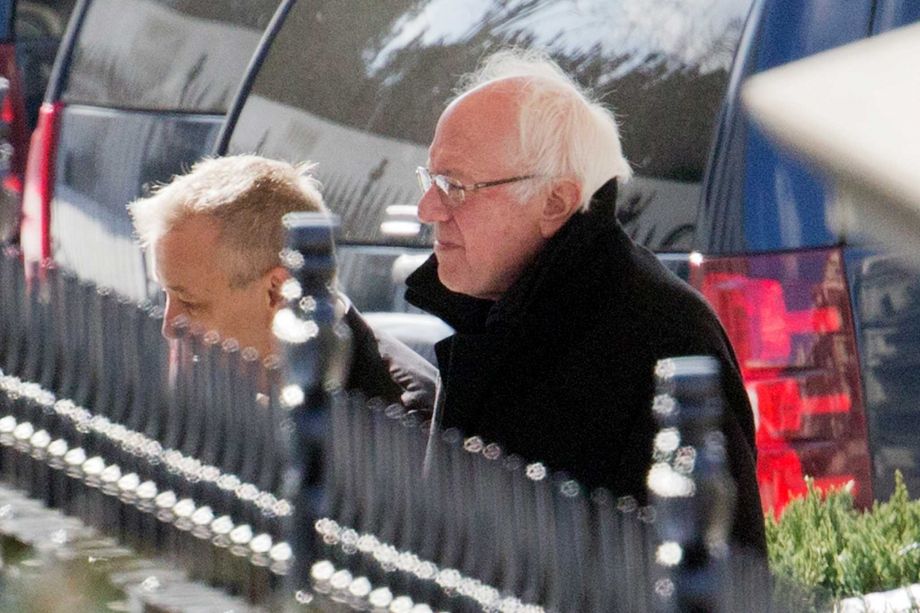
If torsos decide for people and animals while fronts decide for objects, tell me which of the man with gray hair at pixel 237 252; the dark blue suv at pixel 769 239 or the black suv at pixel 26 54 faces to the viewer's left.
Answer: the man with gray hair

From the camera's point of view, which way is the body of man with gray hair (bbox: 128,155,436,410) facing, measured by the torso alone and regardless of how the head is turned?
to the viewer's left

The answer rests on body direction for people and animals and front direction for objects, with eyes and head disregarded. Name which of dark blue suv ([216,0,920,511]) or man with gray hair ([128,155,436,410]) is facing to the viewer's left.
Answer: the man with gray hair

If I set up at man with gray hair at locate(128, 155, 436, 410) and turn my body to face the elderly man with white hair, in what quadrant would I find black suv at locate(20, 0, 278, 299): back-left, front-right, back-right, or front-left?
back-left

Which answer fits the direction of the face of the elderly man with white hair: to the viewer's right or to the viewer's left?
to the viewer's left

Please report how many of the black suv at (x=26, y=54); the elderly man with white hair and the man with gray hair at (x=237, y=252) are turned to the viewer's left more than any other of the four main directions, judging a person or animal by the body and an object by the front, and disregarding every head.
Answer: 2

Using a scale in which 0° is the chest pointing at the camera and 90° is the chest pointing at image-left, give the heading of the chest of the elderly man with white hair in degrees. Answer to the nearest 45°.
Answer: approximately 90°

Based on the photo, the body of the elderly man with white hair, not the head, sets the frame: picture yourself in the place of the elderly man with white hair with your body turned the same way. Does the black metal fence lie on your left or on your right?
on your left

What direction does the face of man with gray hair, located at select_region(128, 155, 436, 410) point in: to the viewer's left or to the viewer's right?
to the viewer's left
